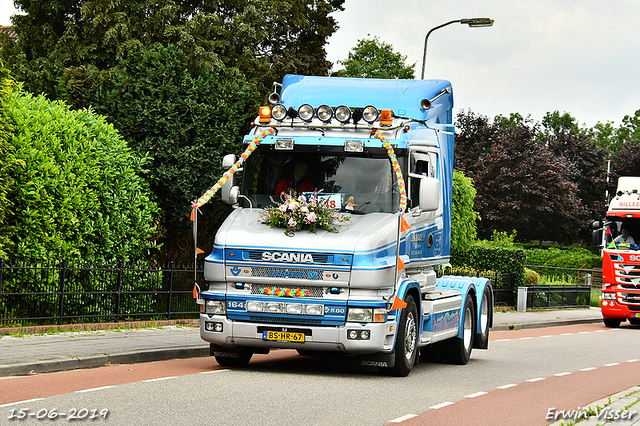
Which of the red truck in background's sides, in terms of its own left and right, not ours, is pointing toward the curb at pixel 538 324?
right

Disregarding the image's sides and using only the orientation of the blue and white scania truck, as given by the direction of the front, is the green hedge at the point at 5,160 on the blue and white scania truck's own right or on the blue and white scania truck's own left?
on the blue and white scania truck's own right

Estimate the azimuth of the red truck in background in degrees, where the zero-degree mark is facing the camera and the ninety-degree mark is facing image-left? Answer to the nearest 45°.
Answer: approximately 0°

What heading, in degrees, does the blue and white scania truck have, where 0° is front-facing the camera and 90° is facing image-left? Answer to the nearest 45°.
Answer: approximately 45°

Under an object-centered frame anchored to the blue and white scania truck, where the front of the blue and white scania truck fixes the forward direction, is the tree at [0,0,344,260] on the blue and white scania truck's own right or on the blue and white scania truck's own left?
on the blue and white scania truck's own right

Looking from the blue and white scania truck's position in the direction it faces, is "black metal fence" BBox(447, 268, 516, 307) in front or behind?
behind
